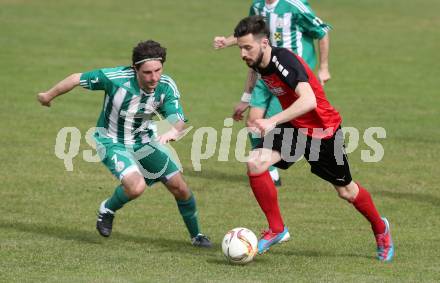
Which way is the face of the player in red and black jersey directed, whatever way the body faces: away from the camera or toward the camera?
toward the camera

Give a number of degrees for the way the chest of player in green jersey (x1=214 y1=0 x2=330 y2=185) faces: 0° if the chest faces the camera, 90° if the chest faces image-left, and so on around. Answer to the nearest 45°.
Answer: approximately 45°

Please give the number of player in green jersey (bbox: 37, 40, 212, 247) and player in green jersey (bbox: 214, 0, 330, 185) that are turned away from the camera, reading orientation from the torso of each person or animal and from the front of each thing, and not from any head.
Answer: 0

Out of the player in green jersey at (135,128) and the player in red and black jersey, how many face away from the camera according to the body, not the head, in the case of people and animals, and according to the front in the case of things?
0

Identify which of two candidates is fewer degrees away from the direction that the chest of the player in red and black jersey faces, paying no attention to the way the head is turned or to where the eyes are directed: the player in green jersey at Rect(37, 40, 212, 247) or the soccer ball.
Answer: the soccer ball

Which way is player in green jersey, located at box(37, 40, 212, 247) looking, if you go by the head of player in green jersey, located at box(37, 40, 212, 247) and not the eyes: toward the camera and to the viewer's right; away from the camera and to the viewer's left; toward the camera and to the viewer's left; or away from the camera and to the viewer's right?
toward the camera and to the viewer's right

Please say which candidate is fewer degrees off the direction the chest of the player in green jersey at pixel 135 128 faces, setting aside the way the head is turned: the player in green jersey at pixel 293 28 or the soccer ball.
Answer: the soccer ball

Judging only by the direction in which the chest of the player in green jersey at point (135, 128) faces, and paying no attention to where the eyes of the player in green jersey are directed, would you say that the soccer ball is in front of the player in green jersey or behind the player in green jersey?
in front

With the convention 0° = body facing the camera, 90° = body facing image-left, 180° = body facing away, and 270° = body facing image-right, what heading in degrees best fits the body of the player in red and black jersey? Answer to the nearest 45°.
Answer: approximately 45°

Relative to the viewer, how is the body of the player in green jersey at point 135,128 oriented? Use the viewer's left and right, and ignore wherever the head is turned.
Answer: facing the viewer and to the right of the viewer

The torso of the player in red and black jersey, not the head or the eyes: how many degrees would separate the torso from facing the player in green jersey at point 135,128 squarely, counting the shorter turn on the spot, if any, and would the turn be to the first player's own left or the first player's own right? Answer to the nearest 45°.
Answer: approximately 45° to the first player's own right

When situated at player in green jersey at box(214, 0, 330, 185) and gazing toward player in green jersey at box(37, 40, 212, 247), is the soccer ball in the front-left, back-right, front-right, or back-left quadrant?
front-left

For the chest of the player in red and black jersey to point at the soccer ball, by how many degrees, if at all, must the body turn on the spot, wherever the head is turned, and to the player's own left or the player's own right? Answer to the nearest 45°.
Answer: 0° — they already face it

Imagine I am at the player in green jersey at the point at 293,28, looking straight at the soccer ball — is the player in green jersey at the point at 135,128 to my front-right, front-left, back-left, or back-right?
front-right

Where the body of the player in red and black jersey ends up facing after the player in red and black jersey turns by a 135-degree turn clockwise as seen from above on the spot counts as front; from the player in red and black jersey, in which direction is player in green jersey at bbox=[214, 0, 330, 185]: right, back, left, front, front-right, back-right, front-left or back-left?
front
